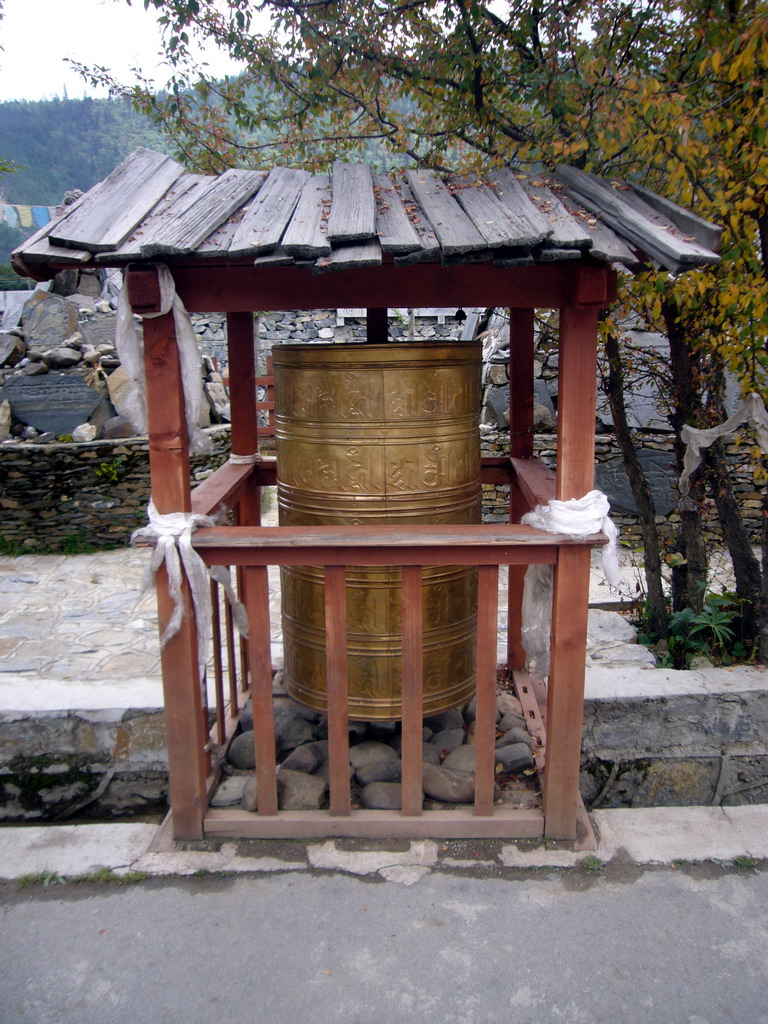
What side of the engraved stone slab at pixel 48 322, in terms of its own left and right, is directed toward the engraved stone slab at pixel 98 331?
left

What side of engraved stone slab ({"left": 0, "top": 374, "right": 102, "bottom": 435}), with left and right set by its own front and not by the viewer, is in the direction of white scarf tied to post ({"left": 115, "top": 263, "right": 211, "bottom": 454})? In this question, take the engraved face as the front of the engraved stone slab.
front

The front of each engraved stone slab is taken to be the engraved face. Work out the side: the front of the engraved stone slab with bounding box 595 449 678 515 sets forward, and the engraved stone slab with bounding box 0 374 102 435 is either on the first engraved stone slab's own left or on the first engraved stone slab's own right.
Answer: on the first engraved stone slab's own right

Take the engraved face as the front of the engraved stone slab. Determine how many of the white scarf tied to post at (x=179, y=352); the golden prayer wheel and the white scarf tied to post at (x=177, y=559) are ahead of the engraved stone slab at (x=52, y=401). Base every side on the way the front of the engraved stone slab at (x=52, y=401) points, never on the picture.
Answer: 3

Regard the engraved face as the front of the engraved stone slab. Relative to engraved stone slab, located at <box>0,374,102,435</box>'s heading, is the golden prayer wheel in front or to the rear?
in front

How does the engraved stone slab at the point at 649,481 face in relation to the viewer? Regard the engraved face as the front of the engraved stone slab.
toward the camera

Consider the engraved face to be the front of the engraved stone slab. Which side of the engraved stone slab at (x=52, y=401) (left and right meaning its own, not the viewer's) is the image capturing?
front

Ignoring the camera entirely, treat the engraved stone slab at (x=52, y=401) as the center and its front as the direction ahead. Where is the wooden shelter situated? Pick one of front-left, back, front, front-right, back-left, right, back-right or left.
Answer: front

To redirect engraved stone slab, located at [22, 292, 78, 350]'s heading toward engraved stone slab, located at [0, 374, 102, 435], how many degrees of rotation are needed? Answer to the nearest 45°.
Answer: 0° — it already faces it

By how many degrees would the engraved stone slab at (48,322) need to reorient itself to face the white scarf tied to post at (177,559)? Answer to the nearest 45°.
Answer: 0° — it already faces it

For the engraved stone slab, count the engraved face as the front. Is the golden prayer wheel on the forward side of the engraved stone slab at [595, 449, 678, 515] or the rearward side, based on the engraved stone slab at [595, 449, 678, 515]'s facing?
on the forward side
